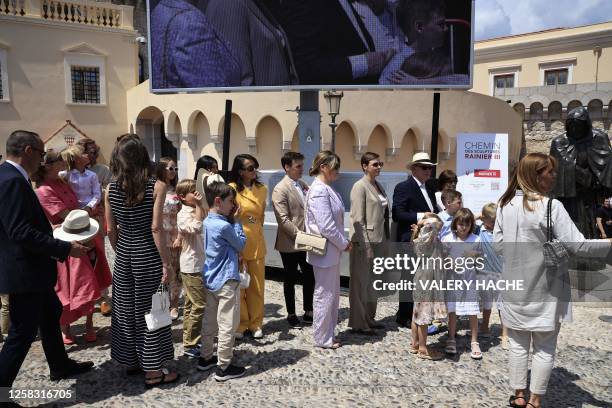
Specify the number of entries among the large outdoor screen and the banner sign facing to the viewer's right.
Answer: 0

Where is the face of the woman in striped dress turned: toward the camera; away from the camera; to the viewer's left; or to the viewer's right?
away from the camera

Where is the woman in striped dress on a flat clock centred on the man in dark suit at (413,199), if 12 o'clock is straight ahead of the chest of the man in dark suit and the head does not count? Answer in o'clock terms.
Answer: The woman in striped dress is roughly at 3 o'clock from the man in dark suit.

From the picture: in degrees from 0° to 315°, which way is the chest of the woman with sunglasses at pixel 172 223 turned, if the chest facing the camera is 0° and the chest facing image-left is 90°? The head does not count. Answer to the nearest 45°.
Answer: approximately 315°

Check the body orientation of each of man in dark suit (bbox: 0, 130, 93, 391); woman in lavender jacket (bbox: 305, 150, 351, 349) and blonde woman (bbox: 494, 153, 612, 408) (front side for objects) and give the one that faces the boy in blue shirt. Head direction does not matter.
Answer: the man in dark suit

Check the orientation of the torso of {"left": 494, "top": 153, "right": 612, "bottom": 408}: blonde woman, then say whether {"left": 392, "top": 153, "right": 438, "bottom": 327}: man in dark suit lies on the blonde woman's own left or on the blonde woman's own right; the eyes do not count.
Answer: on the blonde woman's own left

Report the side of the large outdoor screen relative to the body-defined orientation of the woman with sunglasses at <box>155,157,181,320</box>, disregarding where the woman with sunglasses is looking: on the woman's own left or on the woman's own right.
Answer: on the woman's own left

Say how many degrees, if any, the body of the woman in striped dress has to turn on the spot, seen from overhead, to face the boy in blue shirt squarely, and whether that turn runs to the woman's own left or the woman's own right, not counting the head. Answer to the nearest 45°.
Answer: approximately 45° to the woman's own right

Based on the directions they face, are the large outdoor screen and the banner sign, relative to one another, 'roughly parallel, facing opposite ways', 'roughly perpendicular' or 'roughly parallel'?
roughly parallel

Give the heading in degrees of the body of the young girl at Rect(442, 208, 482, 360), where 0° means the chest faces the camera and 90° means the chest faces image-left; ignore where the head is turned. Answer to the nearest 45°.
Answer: approximately 0°

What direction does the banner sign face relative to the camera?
toward the camera

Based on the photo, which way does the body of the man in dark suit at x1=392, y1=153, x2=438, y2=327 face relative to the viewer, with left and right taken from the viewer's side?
facing the viewer and to the right of the viewer

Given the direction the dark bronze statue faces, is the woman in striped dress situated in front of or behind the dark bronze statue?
in front

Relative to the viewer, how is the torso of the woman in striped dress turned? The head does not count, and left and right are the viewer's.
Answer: facing away from the viewer and to the right of the viewer

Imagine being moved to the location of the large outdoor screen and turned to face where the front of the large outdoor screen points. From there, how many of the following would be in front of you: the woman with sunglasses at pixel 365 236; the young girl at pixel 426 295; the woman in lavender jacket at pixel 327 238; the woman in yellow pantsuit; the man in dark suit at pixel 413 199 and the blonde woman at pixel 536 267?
6
